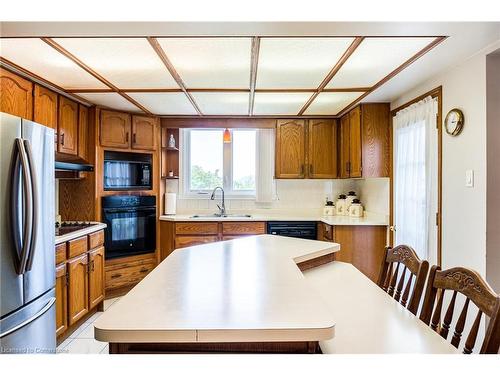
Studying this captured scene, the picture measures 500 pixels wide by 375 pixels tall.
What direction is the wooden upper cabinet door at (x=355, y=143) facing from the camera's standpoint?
to the viewer's left

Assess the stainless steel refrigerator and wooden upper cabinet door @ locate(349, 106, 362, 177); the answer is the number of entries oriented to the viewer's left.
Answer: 1

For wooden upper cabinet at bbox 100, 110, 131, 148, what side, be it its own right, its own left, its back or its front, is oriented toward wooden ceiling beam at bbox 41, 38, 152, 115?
front

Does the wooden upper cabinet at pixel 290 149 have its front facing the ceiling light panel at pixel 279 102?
yes

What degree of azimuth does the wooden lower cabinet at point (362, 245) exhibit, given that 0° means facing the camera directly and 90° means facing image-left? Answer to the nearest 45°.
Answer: approximately 45°

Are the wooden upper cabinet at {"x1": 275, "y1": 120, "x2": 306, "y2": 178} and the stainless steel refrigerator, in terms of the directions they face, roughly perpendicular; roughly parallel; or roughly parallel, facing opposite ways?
roughly perpendicular

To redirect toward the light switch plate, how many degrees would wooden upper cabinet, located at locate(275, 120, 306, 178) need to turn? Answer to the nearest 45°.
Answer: approximately 45° to its left

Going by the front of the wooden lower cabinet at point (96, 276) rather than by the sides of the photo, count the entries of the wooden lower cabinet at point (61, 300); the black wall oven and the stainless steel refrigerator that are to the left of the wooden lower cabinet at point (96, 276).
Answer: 1

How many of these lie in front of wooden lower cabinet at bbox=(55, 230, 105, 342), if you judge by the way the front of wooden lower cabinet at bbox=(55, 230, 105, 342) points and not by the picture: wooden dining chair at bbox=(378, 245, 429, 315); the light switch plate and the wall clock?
3
